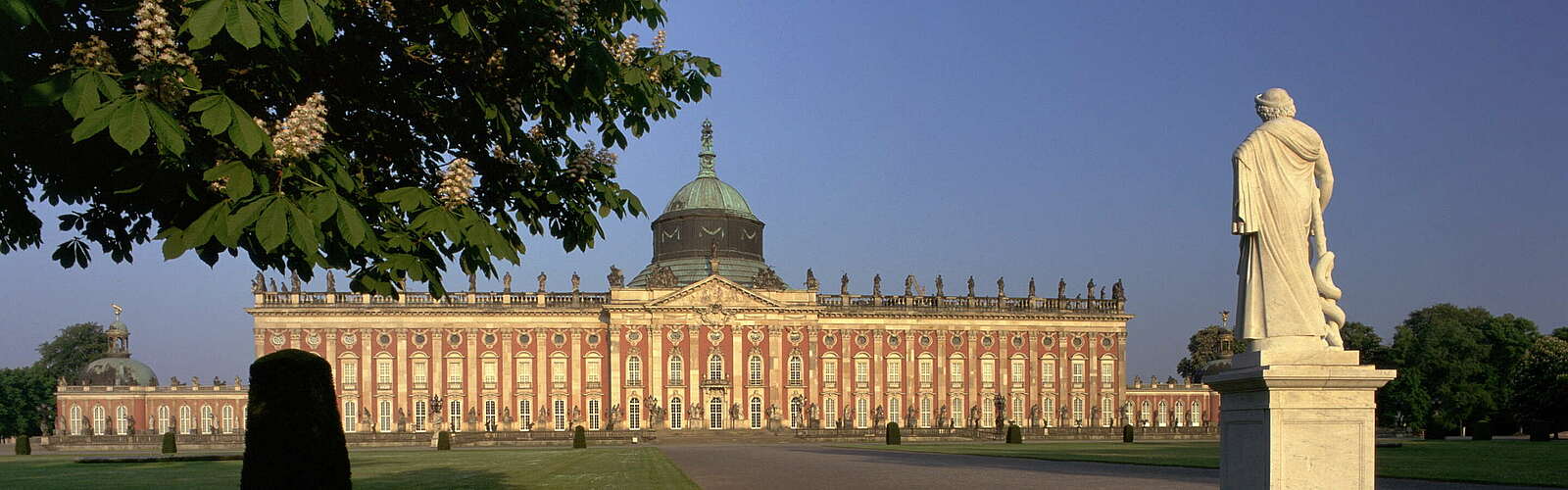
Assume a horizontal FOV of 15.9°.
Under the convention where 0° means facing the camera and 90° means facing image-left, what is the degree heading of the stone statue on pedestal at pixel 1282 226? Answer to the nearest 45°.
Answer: approximately 180°
